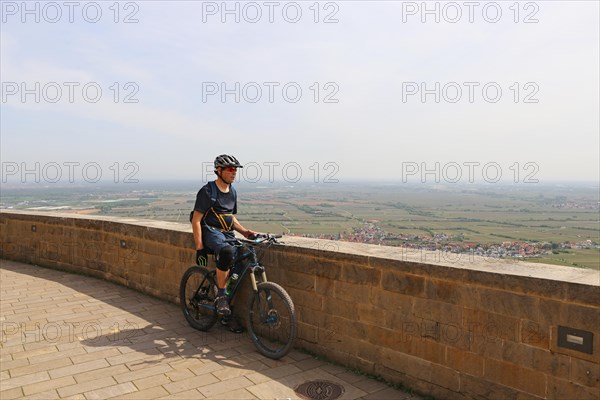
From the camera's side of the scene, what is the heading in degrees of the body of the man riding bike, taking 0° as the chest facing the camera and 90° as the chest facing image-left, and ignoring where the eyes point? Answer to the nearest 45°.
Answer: approximately 315°

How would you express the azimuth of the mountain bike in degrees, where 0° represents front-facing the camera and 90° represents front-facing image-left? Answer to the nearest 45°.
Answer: approximately 315°

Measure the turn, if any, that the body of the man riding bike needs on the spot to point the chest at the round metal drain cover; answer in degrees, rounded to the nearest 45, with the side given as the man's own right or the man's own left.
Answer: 0° — they already face it
